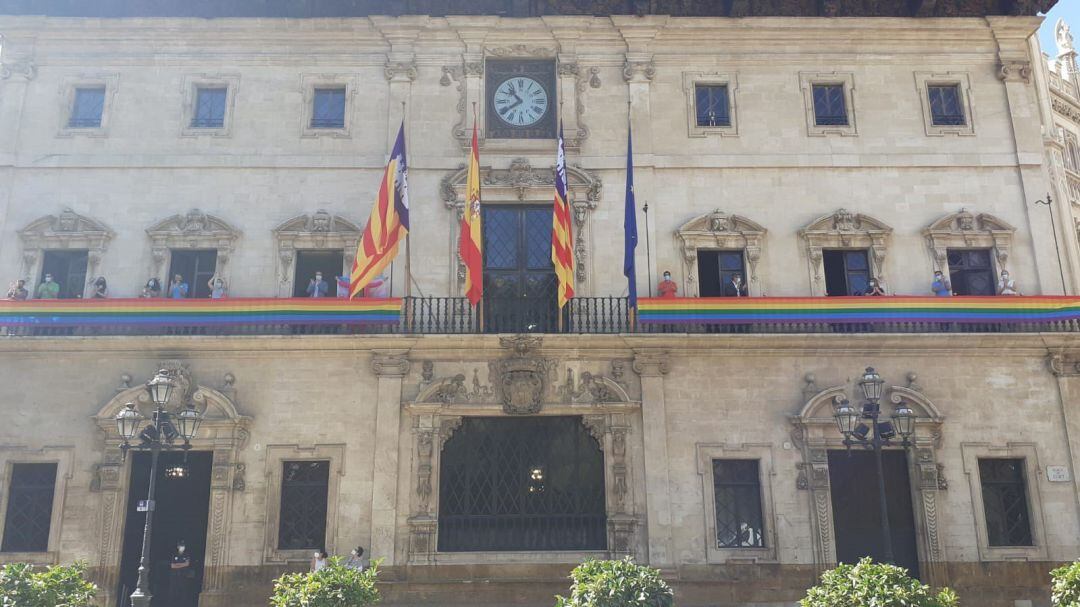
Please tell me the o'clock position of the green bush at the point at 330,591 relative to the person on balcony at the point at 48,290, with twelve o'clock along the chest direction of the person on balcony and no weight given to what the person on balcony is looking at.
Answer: The green bush is roughly at 11 o'clock from the person on balcony.

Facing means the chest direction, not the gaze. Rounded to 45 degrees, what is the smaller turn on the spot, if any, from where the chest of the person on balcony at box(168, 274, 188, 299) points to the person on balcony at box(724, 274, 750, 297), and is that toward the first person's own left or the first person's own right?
approximately 90° to the first person's own left

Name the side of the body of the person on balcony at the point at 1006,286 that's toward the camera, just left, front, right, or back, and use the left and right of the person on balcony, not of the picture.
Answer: front

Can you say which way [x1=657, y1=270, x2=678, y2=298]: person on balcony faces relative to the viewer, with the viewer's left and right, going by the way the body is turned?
facing the viewer

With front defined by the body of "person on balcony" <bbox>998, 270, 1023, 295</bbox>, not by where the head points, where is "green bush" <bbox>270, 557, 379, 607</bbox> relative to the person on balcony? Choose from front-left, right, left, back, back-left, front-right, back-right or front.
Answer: front-right

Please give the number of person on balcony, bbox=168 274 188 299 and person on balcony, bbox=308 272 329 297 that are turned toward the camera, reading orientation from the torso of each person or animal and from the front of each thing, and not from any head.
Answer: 2

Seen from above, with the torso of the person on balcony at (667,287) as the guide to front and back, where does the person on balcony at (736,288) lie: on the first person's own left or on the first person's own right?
on the first person's own left

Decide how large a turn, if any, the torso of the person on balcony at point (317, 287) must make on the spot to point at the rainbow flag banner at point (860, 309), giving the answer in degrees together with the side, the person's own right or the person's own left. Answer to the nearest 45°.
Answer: approximately 90° to the person's own left

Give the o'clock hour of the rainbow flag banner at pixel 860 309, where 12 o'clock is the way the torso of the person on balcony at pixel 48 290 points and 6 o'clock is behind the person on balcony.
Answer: The rainbow flag banner is roughly at 10 o'clock from the person on balcony.

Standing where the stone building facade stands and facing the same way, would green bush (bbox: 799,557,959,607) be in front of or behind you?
in front

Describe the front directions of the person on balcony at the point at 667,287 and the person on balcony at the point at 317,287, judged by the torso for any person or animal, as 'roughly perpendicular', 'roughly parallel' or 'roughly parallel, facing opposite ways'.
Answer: roughly parallel

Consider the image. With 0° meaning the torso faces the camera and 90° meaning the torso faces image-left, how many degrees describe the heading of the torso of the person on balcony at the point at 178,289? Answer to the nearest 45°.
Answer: approximately 0°

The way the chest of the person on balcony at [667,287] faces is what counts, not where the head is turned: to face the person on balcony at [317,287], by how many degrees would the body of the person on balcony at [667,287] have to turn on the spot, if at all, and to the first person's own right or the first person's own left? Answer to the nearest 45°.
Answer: approximately 90° to the first person's own right

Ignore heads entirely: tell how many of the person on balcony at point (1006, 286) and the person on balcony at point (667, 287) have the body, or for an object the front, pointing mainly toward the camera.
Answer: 2

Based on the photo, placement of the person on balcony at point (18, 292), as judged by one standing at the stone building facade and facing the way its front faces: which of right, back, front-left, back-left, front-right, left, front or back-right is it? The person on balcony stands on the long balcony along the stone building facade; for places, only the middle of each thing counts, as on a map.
right
